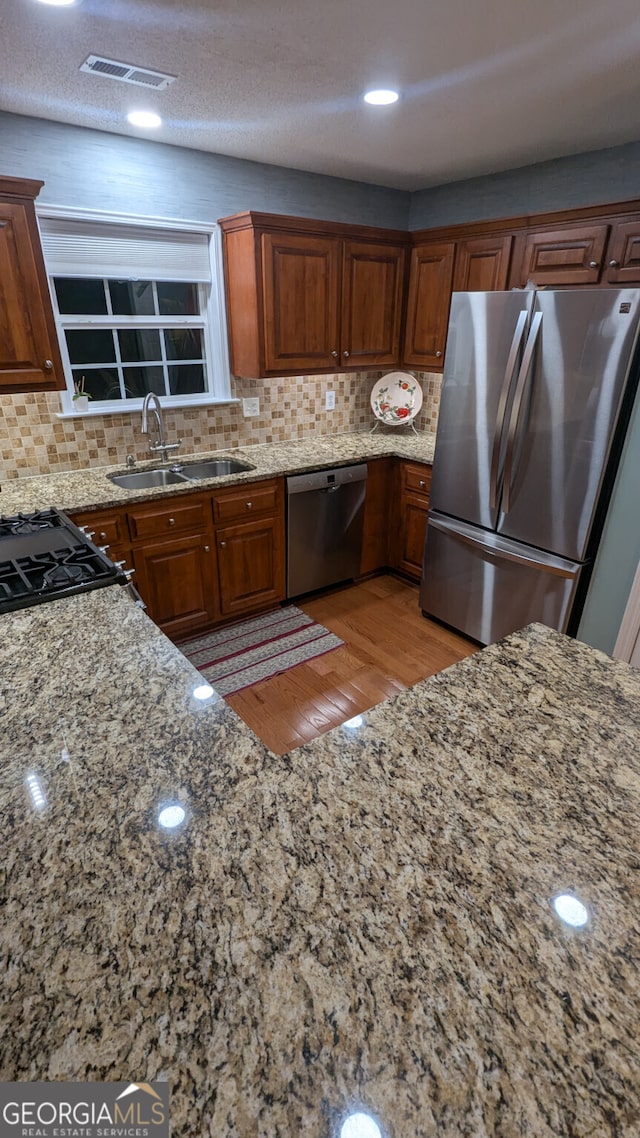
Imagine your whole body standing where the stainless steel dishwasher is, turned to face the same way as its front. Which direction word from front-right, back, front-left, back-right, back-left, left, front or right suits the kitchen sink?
back-right

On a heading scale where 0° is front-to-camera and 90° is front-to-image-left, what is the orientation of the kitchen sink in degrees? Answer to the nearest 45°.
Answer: approximately 315°

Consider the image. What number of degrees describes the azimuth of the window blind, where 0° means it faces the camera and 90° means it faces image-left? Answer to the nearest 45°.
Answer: approximately 315°

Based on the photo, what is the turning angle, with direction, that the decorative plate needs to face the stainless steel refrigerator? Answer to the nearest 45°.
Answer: approximately 45° to its left

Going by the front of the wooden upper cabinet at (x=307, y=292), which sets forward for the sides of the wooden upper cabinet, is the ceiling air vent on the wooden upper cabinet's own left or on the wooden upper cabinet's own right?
on the wooden upper cabinet's own right

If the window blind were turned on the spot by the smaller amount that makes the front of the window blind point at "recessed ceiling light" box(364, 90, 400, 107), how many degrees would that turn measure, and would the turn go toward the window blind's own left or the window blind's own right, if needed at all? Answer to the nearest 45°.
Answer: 0° — it already faces it

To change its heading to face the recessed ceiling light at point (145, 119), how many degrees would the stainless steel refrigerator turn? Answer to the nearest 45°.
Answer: approximately 45° to its right

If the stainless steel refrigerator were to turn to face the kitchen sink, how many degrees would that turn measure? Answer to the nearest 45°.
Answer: approximately 45° to its right

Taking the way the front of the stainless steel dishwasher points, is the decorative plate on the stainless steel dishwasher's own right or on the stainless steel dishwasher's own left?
on the stainless steel dishwasher's own left
